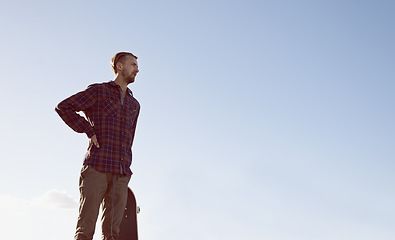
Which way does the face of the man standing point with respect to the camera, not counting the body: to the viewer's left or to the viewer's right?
to the viewer's right

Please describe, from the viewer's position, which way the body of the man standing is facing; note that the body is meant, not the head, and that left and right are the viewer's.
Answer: facing the viewer and to the right of the viewer
